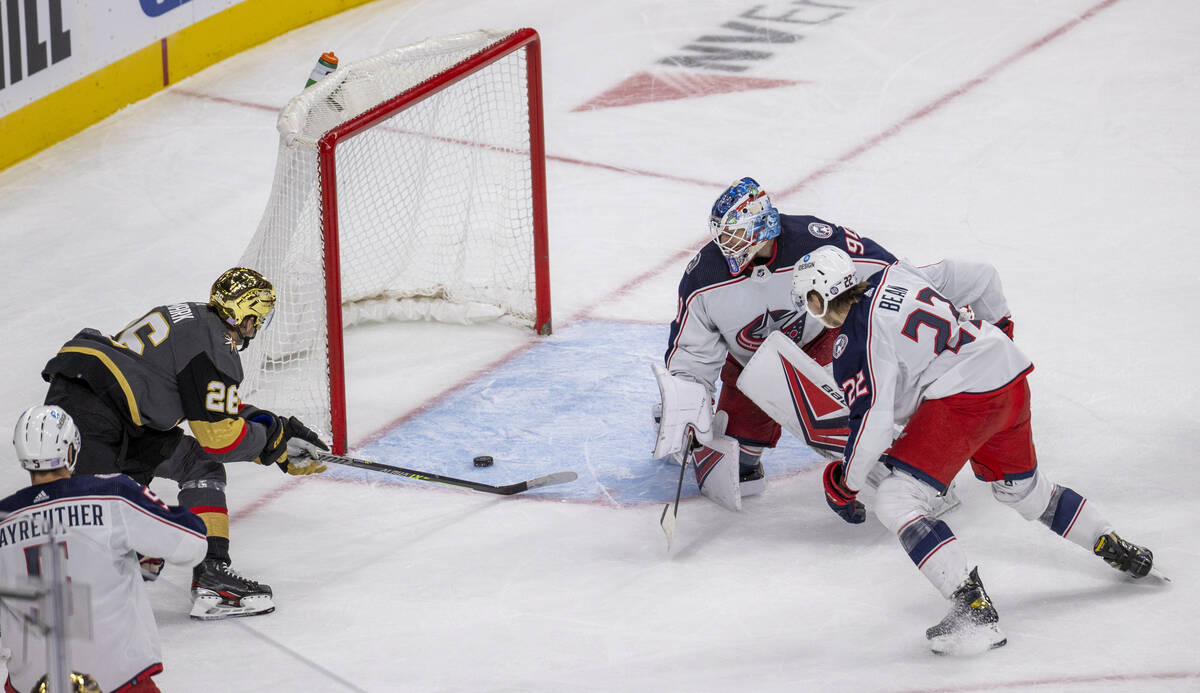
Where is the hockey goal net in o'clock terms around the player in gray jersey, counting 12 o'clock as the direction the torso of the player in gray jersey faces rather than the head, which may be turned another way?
The hockey goal net is roughly at 10 o'clock from the player in gray jersey.

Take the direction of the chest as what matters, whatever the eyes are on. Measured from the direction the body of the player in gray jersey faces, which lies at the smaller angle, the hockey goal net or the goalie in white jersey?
the goalie in white jersey

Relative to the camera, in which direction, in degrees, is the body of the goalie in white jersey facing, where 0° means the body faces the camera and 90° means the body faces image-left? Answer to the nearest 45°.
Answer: approximately 45°

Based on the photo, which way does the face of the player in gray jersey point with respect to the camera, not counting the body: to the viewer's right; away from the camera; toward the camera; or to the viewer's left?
to the viewer's right

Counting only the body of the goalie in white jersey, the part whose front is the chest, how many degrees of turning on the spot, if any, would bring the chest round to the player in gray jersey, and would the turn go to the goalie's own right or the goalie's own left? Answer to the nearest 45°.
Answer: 0° — they already face them

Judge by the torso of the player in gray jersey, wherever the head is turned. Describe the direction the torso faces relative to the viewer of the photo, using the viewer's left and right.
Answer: facing to the right of the viewer

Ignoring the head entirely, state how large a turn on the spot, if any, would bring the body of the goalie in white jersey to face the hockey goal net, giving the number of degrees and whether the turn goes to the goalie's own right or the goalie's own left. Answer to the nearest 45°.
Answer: approximately 90° to the goalie's own right

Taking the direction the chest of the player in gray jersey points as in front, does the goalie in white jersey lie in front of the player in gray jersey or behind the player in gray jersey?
in front

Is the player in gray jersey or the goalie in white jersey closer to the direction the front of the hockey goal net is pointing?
the goalie in white jersey

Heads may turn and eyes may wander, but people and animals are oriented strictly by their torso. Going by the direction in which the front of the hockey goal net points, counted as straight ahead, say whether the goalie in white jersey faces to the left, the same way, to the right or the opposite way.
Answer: to the right

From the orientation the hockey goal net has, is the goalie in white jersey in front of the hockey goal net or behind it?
in front
